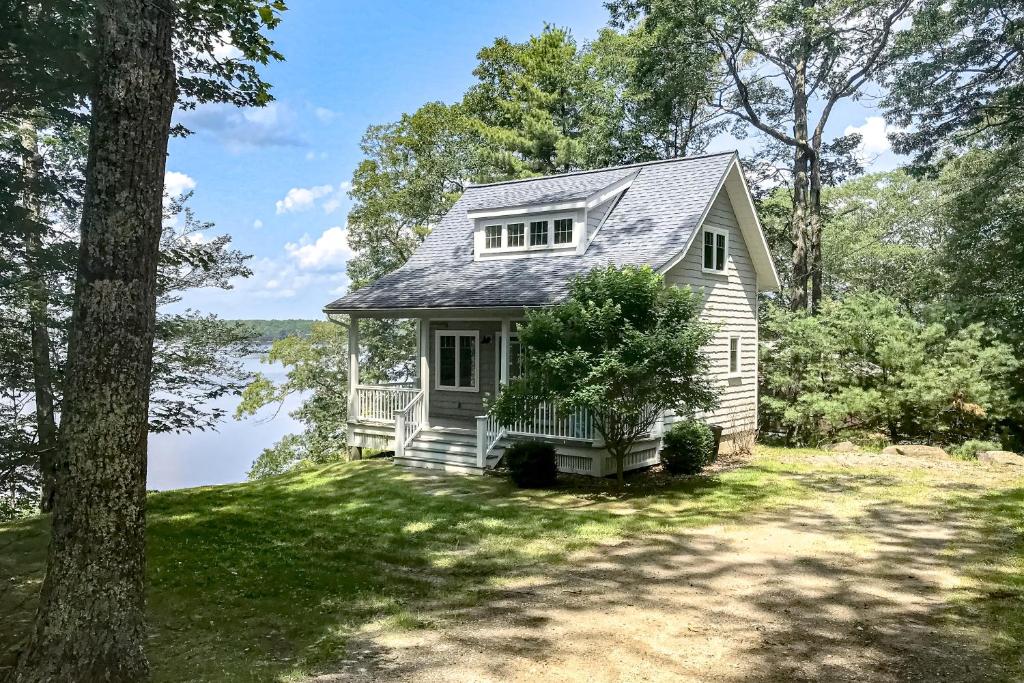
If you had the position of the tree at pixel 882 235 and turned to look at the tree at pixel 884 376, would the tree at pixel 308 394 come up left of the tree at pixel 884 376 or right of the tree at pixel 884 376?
right

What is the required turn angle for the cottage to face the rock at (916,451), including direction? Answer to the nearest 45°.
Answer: approximately 135° to its left

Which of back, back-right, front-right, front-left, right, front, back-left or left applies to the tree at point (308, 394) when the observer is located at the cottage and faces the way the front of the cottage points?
right

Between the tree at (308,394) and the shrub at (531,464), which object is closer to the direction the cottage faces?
the shrub

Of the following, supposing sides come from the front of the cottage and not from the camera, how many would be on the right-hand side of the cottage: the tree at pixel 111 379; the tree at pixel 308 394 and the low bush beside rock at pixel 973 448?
1

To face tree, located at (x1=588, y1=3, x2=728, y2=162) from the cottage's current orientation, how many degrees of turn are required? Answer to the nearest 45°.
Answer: approximately 180°

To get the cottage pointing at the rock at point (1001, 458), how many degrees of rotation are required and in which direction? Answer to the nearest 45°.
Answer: approximately 135° to its left

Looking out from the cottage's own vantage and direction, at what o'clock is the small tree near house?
The small tree near house is roughly at 10 o'clock from the cottage.

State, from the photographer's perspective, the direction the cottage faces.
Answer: facing the viewer and to the left of the viewer

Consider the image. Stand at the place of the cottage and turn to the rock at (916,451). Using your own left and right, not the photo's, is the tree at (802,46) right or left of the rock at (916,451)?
left

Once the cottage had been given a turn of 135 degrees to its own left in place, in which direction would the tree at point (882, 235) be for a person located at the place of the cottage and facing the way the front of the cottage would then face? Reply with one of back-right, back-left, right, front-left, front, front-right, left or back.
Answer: front-left

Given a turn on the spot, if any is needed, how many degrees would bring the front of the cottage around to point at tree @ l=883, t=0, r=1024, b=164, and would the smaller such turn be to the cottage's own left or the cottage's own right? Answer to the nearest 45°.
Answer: approximately 135° to the cottage's own left

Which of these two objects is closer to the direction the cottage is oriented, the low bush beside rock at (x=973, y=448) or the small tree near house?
the small tree near house

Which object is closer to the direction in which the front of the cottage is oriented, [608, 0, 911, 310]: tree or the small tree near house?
the small tree near house
